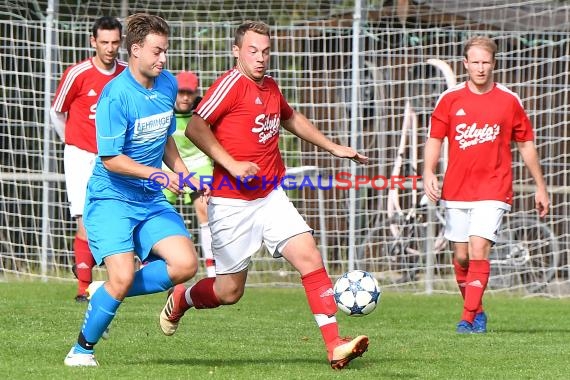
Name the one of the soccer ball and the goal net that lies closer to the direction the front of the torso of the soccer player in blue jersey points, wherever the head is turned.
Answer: the soccer ball

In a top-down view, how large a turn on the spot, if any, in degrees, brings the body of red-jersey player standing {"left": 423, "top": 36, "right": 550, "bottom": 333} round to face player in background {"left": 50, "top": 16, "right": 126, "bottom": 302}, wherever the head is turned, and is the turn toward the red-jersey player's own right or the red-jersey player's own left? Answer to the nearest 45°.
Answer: approximately 90° to the red-jersey player's own right

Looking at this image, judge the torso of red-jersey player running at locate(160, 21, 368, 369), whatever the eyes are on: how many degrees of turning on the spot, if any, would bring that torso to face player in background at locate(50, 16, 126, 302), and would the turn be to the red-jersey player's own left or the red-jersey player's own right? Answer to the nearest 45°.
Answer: approximately 180°

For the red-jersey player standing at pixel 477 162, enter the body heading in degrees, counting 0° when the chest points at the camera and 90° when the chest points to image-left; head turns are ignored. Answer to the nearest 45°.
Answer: approximately 0°

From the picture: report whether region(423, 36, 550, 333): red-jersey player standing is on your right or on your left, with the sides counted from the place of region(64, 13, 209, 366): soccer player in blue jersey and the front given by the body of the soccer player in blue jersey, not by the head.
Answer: on your left

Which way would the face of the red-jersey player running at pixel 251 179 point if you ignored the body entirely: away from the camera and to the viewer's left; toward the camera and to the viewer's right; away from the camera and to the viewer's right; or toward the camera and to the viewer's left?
toward the camera and to the viewer's right

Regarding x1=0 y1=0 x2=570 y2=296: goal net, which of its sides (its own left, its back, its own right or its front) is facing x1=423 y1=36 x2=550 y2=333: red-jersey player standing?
front

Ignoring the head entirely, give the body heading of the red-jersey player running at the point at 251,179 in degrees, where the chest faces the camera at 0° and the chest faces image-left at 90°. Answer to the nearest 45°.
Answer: approximately 315°

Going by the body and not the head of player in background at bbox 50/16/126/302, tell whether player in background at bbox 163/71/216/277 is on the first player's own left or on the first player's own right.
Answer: on the first player's own left
